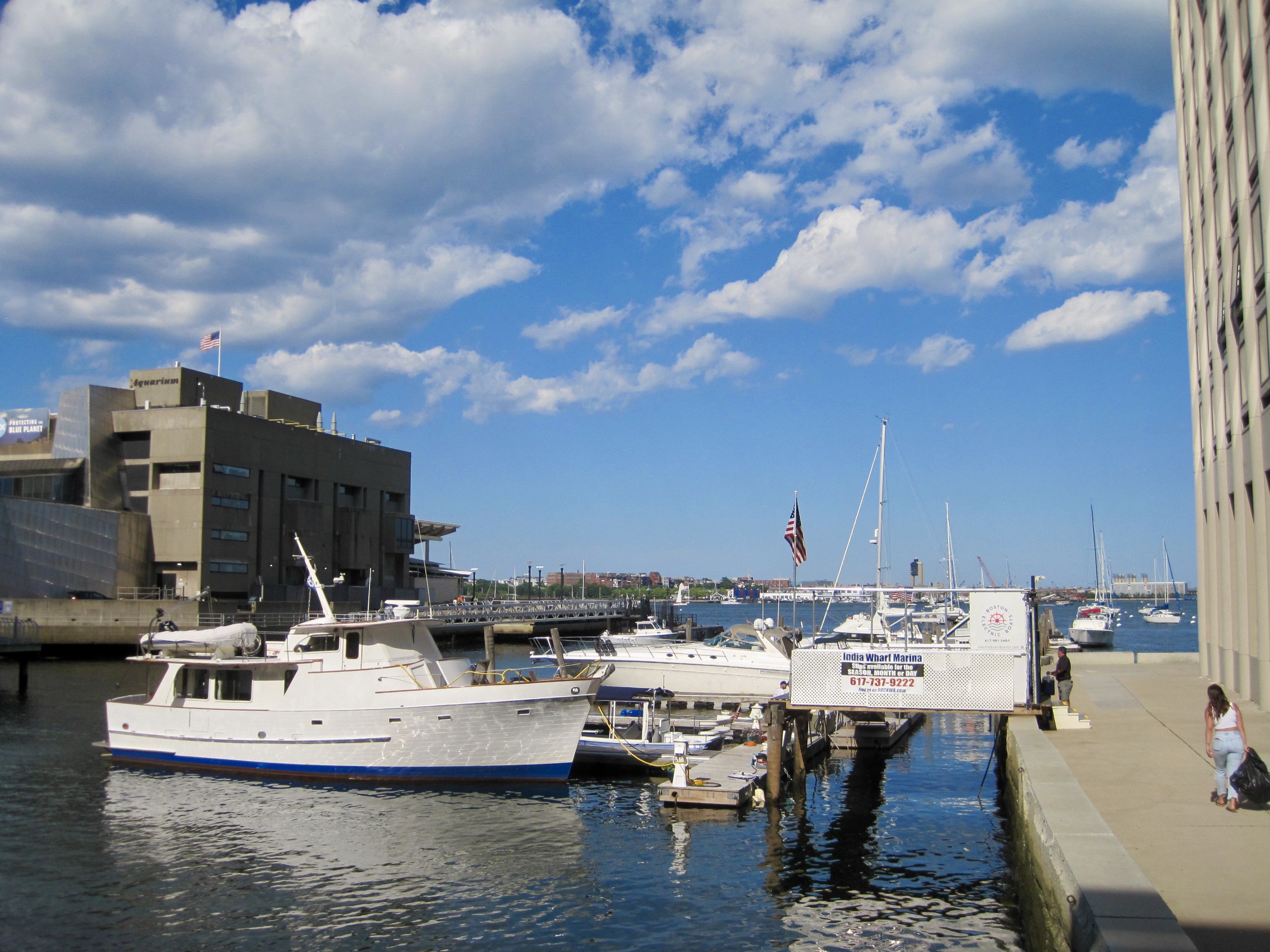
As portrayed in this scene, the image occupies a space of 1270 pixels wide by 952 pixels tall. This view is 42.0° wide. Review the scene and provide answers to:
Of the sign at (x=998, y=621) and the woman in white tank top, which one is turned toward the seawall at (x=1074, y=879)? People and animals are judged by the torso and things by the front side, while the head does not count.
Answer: the sign

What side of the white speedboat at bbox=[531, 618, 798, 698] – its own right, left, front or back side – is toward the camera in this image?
left

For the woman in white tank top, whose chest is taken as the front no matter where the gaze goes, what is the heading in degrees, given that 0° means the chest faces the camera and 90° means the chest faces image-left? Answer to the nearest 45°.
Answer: approximately 180°

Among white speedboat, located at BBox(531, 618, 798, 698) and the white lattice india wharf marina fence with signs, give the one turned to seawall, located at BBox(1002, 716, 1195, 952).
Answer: the white lattice india wharf marina fence with signs

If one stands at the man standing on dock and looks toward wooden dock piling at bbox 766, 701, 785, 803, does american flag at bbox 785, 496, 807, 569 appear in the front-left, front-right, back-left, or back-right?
front-right

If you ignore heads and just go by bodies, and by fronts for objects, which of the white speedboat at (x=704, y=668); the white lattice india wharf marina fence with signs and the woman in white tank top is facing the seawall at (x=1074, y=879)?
the white lattice india wharf marina fence with signs

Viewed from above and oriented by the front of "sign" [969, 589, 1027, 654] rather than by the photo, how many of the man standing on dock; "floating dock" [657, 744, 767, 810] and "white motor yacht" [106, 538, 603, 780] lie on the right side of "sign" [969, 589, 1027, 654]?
2

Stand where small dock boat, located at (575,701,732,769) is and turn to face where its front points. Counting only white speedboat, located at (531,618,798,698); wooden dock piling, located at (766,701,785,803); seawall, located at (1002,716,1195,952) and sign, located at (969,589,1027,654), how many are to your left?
1

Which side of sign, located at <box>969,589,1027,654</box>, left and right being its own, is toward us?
front

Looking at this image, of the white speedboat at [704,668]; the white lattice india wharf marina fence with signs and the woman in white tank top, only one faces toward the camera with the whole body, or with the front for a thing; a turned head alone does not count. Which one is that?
the white lattice india wharf marina fence with signs

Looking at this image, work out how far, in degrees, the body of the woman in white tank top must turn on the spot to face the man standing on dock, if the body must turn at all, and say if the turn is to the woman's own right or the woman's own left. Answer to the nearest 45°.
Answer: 0° — they already face them

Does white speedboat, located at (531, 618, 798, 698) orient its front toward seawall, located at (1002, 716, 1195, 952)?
no
